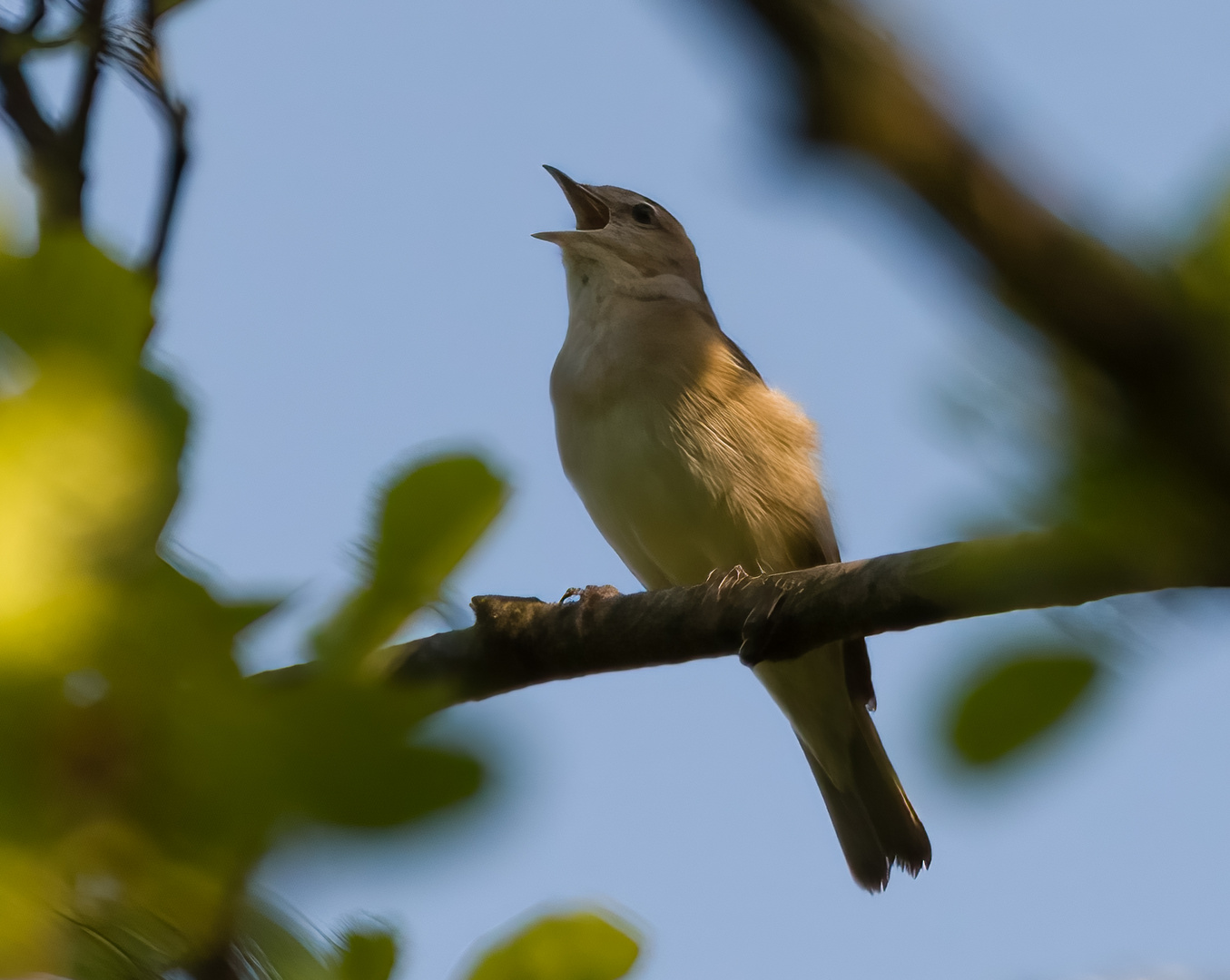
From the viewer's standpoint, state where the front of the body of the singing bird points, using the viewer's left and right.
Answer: facing the viewer and to the left of the viewer

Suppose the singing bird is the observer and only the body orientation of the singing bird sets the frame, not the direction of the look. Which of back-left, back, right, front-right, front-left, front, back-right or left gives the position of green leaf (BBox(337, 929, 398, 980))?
front-left

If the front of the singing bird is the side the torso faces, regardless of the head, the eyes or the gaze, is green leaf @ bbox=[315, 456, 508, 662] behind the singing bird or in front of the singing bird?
in front

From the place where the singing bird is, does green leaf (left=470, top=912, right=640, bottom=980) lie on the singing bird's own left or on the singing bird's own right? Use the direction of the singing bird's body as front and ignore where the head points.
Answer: on the singing bird's own left

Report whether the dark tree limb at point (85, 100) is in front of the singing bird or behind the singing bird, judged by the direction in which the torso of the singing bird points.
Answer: in front

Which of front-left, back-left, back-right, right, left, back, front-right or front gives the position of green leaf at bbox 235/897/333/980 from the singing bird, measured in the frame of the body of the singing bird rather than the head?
front-left
